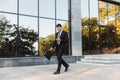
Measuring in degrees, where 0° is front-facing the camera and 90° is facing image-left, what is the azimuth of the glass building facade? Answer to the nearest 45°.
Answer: approximately 315°
